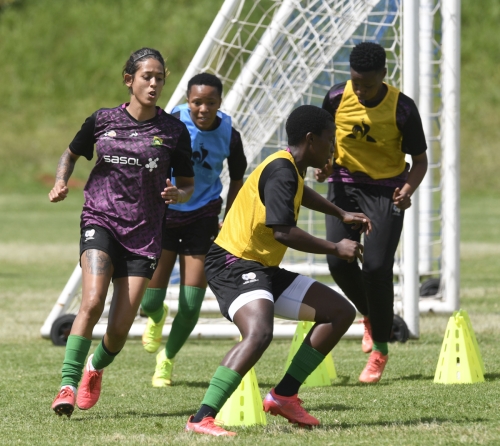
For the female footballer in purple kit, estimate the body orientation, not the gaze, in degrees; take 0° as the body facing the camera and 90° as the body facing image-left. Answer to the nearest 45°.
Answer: approximately 0°

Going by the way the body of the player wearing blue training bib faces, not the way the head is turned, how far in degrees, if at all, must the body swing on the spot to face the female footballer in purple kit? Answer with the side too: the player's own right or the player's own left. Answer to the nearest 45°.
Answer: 0° — they already face them

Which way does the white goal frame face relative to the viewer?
to the viewer's right

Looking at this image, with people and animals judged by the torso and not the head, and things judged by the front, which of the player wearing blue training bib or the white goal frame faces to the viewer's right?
the white goal frame

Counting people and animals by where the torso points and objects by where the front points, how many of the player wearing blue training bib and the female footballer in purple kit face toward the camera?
2

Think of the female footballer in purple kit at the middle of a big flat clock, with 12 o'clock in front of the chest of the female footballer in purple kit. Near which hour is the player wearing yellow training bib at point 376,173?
The player wearing yellow training bib is roughly at 8 o'clock from the female footballer in purple kit.

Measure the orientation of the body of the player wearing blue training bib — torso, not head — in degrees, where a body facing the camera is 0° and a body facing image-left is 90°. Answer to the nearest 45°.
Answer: approximately 0°

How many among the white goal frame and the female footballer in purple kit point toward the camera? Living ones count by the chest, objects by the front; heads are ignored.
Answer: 1
